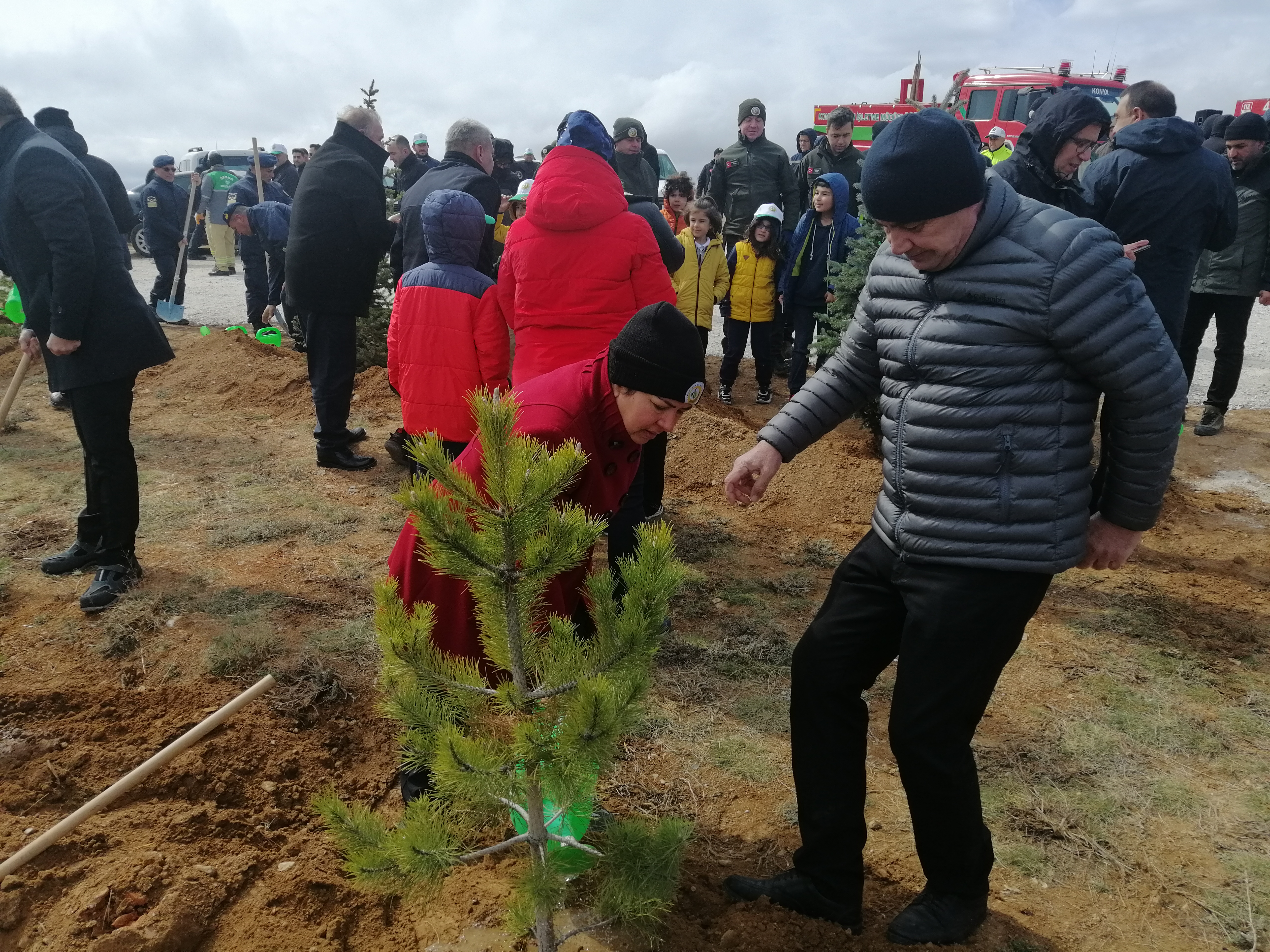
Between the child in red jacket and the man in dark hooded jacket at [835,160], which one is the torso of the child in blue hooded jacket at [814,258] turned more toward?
the child in red jacket

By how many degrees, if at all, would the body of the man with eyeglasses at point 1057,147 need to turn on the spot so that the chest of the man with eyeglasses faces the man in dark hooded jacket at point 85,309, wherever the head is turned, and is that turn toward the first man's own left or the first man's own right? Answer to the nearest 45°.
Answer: approximately 90° to the first man's own right

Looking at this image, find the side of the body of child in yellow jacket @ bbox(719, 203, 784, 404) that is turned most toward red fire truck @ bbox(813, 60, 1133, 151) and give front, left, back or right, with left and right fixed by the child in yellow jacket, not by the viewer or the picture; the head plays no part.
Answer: back

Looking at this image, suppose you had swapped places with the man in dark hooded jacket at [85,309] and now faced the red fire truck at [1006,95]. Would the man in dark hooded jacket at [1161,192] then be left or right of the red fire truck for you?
right

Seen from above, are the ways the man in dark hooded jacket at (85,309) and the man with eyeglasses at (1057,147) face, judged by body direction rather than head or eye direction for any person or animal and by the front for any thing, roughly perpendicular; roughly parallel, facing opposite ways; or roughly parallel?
roughly perpendicular

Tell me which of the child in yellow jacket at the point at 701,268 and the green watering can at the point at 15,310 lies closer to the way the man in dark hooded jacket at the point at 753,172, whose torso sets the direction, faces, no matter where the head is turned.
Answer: the child in yellow jacket

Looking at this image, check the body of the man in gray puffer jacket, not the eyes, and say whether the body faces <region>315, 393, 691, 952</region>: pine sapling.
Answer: yes
